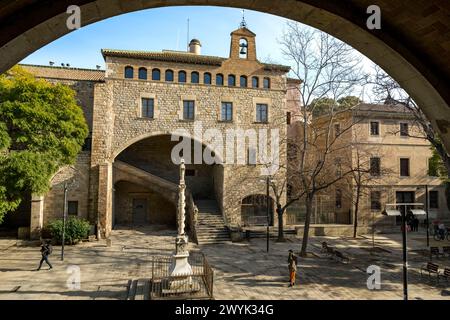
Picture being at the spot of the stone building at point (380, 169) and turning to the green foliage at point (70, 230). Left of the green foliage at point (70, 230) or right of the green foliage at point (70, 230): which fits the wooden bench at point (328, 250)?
left

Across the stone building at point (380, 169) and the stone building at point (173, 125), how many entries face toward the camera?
2

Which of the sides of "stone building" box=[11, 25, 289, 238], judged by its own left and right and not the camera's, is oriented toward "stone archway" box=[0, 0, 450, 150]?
front

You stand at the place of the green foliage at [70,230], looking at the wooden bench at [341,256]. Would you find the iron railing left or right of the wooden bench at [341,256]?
right

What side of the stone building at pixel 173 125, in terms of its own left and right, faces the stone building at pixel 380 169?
left
